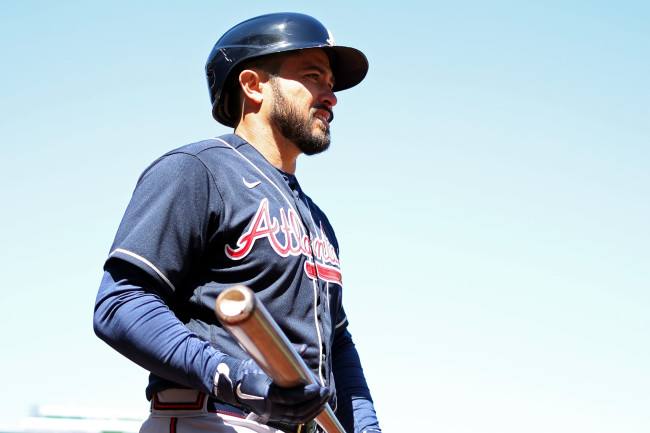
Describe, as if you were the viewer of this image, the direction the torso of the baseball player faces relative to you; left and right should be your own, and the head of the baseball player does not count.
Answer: facing the viewer and to the right of the viewer

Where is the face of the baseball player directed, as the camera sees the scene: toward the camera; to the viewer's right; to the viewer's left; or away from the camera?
to the viewer's right
